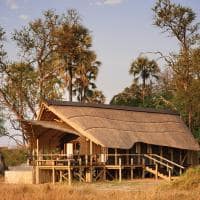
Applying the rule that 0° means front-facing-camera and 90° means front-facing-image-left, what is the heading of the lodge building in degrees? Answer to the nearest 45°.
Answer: approximately 45°

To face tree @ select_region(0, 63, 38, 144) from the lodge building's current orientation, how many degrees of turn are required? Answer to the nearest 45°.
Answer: approximately 90° to its right

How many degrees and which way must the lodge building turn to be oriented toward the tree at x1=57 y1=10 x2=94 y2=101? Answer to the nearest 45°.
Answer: approximately 135° to its right

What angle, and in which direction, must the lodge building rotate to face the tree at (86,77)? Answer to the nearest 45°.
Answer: approximately 135° to its right
